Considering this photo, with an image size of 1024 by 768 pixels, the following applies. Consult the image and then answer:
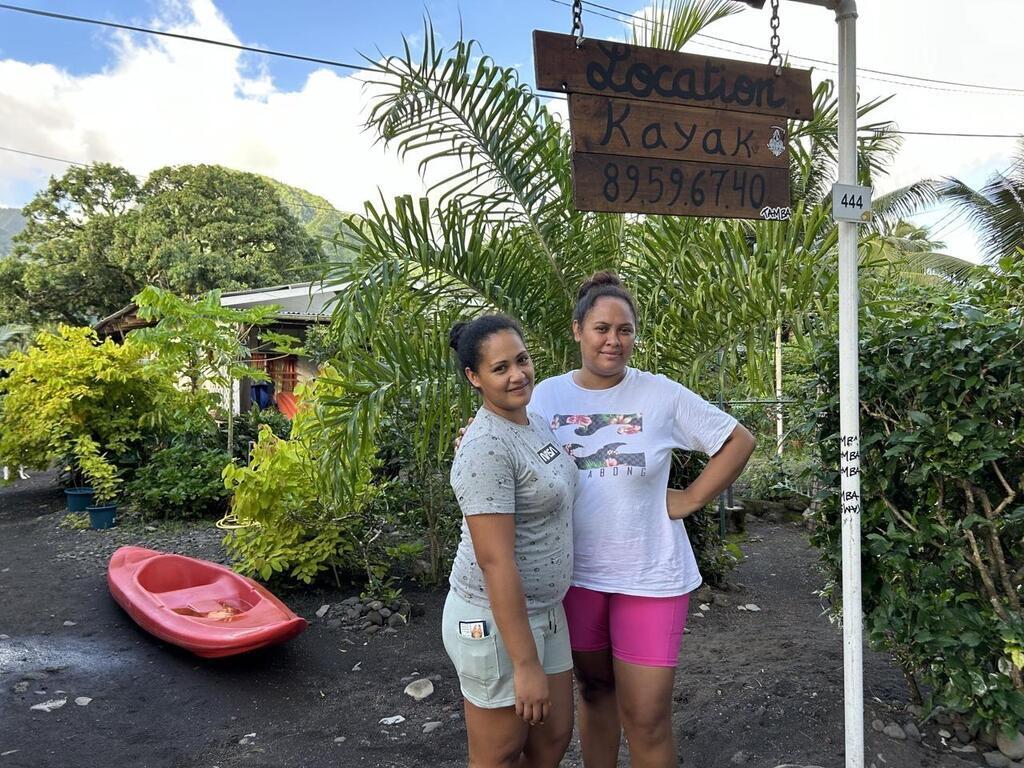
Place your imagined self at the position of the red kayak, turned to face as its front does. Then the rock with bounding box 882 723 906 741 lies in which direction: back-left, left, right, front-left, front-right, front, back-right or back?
front

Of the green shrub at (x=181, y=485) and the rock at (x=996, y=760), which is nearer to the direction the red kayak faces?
the rock

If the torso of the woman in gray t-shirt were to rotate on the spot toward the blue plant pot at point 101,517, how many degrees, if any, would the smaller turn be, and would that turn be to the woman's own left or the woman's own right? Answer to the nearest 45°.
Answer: approximately 180°

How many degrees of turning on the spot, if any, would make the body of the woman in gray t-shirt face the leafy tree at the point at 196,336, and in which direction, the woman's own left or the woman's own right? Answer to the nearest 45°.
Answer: approximately 180°

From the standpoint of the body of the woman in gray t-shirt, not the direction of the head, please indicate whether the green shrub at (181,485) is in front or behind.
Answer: behind

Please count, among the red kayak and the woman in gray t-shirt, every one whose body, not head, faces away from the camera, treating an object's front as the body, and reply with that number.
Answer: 0

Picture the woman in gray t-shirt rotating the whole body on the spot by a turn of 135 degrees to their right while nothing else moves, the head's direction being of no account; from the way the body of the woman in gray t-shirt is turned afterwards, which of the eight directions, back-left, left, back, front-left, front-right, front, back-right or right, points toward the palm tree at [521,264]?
right

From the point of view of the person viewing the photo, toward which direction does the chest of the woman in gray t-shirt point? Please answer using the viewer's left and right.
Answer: facing the viewer and to the right of the viewer

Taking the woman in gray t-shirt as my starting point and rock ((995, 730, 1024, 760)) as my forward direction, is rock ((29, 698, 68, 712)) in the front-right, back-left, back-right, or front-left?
back-left

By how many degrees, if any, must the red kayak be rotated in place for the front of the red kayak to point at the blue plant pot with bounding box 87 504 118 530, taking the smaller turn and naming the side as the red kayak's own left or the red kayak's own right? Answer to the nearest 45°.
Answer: approximately 135° to the red kayak's own left

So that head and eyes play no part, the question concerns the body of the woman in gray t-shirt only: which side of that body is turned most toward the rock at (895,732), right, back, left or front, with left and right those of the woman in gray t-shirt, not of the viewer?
left
